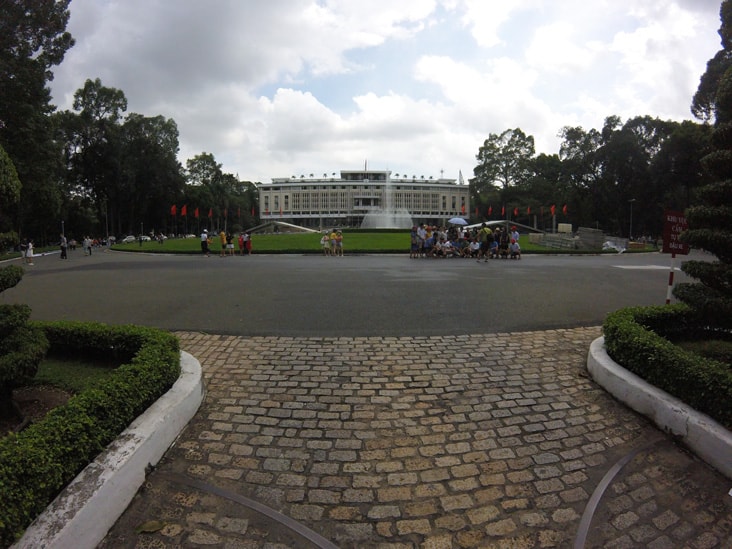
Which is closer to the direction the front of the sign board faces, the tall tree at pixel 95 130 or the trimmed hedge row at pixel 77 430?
the trimmed hedge row

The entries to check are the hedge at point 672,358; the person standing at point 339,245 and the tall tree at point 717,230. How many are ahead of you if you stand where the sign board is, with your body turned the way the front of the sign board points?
2

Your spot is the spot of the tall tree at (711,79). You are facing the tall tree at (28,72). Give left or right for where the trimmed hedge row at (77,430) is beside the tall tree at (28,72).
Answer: left

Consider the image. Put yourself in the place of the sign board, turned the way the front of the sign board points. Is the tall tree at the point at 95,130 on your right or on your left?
on your right

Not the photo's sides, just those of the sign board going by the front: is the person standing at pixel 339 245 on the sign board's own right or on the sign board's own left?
on the sign board's own right

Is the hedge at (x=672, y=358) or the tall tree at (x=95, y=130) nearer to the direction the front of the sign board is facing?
the hedge

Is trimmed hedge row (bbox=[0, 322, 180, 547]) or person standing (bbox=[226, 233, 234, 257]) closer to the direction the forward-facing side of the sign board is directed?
the trimmed hedge row

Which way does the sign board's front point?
toward the camera

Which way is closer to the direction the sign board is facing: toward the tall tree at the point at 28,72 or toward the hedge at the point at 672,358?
the hedge

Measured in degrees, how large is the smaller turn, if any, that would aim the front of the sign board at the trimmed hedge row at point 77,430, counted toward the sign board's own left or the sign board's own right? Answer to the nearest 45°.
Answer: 0° — it already faces it
